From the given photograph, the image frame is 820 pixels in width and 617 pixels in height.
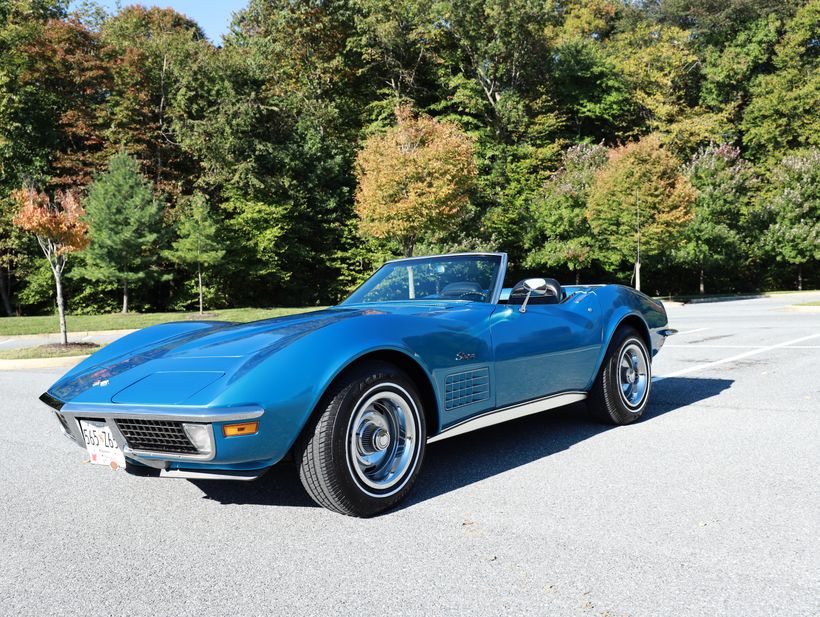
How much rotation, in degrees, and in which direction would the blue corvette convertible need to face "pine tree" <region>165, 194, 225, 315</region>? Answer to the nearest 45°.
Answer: approximately 135° to its right

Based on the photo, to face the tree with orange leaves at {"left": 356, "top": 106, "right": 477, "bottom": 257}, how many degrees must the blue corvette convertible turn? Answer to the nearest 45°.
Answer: approximately 135° to its right

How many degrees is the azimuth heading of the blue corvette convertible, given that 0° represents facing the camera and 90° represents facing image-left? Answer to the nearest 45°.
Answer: approximately 45°

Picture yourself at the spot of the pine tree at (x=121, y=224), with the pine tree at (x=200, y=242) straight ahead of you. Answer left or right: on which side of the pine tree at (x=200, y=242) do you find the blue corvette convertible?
right

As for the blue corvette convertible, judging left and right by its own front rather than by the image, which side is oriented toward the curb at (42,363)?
right

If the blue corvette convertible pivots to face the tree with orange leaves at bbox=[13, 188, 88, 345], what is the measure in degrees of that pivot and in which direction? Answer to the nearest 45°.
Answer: approximately 90° to its right

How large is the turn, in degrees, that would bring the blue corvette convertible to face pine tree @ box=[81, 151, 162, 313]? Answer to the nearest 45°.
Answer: approximately 135° to its right
